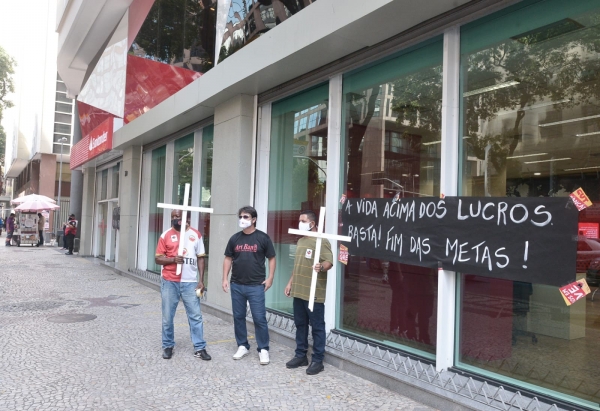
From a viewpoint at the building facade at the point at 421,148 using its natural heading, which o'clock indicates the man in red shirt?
The man in red shirt is roughly at 2 o'clock from the building facade.

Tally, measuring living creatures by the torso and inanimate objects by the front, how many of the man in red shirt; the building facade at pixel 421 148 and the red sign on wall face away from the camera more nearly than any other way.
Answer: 0

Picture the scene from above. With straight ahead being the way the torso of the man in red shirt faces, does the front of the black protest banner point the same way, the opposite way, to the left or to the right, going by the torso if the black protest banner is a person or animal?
to the right

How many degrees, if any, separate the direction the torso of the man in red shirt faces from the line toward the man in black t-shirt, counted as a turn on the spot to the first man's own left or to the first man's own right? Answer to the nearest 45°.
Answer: approximately 45° to the first man's own left

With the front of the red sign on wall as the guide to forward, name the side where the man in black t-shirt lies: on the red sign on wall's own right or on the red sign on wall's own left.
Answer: on the red sign on wall's own left

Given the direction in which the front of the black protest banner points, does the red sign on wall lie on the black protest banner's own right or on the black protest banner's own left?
on the black protest banner's own right

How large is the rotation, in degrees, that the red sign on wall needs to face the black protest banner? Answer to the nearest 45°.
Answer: approximately 45° to its left

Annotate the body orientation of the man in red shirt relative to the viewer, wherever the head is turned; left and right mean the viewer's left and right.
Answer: facing the viewer

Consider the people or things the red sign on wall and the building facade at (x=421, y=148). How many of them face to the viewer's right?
0

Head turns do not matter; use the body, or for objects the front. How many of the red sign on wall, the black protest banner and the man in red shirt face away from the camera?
0

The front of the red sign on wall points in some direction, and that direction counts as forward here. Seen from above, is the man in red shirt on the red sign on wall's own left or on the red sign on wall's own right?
on the red sign on wall's own left

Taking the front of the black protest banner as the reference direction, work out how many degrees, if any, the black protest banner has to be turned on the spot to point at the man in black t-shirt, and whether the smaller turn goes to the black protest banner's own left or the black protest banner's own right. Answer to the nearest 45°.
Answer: approximately 45° to the black protest banner's own right

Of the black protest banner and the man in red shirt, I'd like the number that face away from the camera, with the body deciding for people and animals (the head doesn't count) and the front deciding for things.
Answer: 0

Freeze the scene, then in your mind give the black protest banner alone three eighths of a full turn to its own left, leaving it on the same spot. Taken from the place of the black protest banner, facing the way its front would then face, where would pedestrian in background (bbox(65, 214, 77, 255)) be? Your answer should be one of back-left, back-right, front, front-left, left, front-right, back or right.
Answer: back-left

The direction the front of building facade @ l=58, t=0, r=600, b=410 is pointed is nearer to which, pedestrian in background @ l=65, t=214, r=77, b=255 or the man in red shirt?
the man in red shirt

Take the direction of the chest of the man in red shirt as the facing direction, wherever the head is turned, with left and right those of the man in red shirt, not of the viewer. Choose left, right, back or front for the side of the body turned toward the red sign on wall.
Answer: back

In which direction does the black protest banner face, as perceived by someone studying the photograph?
facing the viewer and to the left of the viewer
